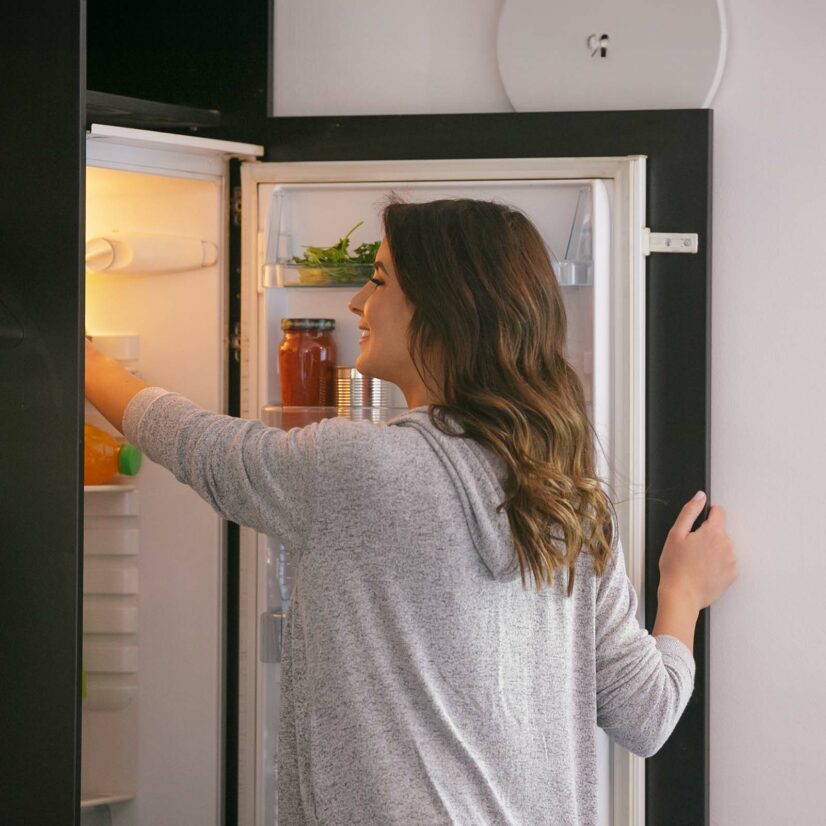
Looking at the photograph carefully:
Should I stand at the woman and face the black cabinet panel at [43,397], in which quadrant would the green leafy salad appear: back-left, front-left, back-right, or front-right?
front-right

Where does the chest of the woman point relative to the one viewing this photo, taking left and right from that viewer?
facing away from the viewer and to the left of the viewer

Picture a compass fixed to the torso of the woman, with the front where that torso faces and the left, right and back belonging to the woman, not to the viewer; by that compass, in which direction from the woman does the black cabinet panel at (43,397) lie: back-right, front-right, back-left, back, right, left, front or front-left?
front-left

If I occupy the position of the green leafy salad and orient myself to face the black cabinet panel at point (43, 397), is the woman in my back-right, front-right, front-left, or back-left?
front-left

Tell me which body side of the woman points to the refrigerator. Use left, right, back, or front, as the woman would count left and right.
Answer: front

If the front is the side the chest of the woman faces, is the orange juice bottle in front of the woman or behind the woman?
in front

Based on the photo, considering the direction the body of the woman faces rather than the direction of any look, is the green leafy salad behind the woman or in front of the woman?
in front
